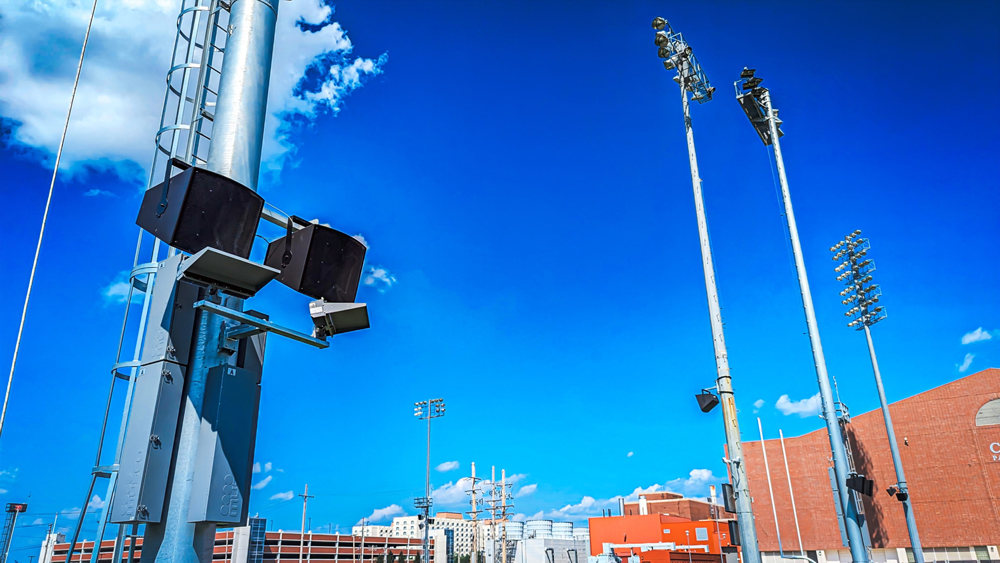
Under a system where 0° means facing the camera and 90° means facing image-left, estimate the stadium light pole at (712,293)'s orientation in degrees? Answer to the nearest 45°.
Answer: approximately 90°

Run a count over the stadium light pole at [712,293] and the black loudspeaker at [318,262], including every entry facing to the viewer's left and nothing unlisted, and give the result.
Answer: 1

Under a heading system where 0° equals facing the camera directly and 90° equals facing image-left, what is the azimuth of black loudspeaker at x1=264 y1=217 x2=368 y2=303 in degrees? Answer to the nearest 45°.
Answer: approximately 315°

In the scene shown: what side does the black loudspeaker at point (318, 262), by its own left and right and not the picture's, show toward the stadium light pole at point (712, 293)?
left

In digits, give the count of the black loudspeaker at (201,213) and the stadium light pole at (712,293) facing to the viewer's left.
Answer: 1

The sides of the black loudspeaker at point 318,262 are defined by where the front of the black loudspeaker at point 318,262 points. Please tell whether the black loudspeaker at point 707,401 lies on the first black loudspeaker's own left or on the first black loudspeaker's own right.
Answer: on the first black loudspeaker's own left

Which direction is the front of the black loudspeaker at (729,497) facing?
to the viewer's left

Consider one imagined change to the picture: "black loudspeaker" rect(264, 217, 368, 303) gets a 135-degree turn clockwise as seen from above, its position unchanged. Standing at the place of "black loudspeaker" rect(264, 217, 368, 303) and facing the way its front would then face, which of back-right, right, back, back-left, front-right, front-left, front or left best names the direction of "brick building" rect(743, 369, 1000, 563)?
back-right
